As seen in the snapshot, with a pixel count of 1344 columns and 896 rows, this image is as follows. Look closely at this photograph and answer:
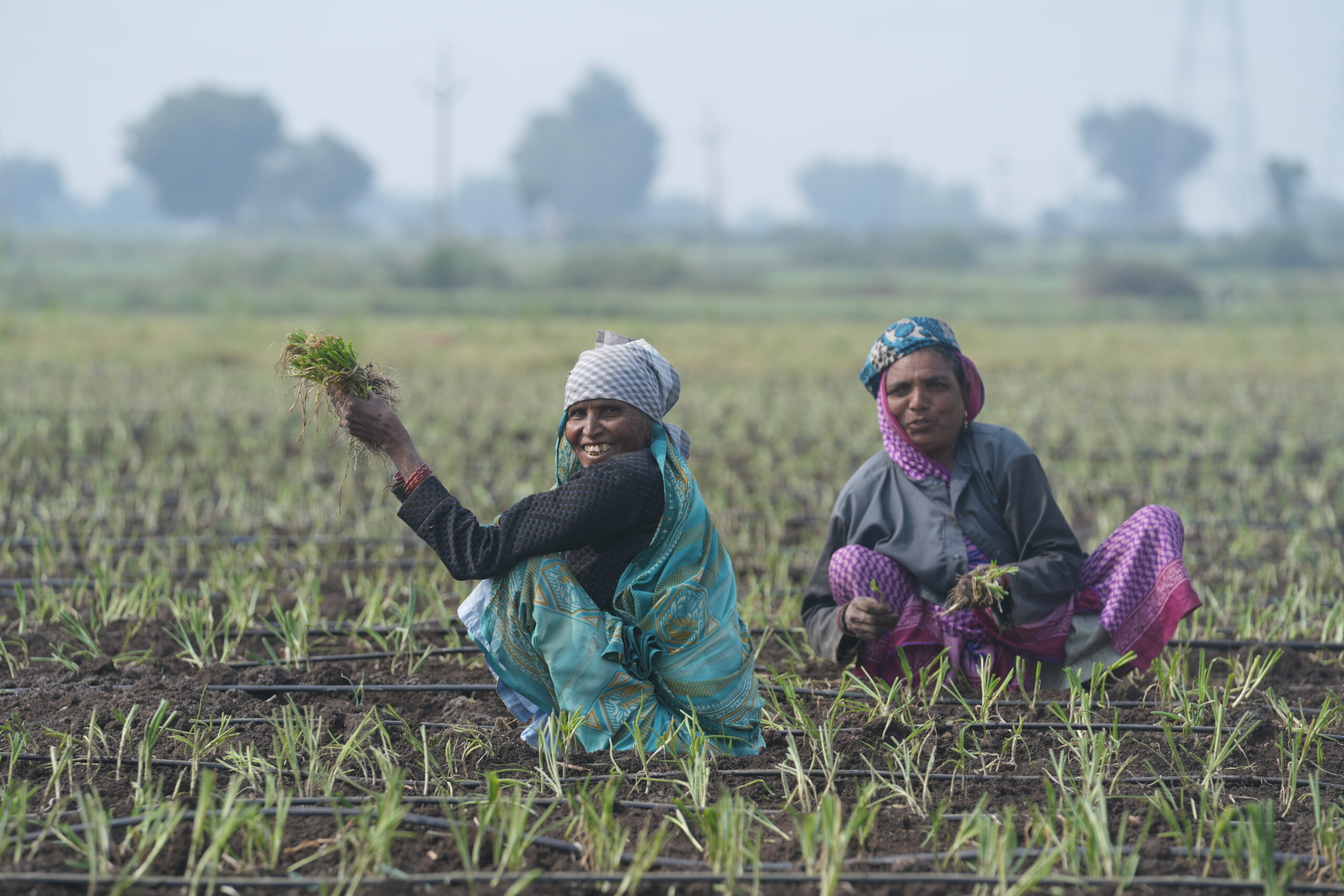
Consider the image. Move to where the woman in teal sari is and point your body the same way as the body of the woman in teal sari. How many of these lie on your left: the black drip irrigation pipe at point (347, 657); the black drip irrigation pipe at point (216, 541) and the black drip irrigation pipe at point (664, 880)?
1

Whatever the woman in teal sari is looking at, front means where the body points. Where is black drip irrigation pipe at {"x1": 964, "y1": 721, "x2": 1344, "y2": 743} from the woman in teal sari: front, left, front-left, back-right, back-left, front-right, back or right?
back

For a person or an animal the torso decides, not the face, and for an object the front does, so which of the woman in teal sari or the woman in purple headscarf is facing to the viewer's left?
the woman in teal sari

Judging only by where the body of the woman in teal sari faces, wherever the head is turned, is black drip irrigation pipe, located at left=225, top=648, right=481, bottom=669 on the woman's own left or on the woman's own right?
on the woman's own right

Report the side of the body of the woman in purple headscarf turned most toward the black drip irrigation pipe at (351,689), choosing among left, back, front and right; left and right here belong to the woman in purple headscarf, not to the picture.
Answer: right

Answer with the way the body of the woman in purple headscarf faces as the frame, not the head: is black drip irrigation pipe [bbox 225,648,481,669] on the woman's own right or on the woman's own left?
on the woman's own right

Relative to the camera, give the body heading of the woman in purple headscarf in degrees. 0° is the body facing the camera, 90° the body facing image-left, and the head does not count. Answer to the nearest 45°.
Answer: approximately 0°

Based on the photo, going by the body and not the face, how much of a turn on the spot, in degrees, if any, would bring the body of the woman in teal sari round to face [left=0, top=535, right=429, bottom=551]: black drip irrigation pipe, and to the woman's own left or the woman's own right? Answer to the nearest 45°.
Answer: approximately 45° to the woman's own right

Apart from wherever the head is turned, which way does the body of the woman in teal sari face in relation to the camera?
to the viewer's left

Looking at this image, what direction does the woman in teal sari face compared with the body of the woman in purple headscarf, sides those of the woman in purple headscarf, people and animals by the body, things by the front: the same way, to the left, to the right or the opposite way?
to the right
